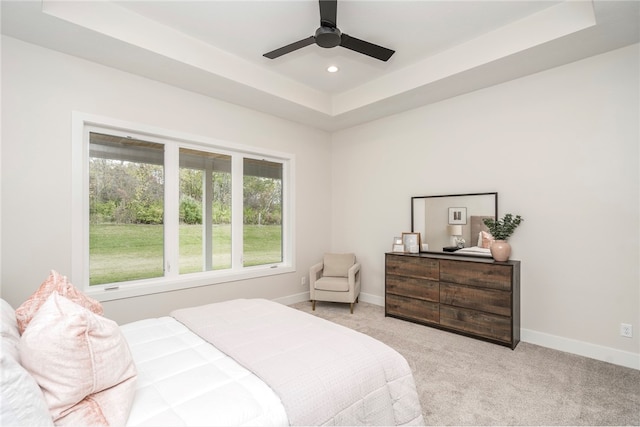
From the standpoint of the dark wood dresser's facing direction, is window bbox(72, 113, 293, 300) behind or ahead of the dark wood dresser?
ahead

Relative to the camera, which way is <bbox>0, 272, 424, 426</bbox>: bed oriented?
to the viewer's right

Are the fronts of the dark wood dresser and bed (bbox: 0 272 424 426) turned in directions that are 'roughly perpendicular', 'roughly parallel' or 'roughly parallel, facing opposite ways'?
roughly parallel, facing opposite ways

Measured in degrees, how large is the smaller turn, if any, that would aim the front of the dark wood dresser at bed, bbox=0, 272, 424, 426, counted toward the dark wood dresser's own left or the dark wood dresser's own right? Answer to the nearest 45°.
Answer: approximately 45° to the dark wood dresser's own left

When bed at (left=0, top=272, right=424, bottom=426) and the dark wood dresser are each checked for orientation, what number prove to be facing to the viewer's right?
1

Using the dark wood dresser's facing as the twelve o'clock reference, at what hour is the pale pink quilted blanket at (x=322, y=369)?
The pale pink quilted blanket is roughly at 11 o'clock from the dark wood dresser.

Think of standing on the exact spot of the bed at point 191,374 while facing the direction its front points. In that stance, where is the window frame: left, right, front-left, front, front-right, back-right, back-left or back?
left

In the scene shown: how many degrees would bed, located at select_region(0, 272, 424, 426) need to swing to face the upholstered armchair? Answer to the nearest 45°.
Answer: approximately 45° to its left

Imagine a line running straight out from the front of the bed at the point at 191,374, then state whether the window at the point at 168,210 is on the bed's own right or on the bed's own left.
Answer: on the bed's own left

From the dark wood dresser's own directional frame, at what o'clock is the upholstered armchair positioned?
The upholstered armchair is roughly at 2 o'clock from the dark wood dresser.

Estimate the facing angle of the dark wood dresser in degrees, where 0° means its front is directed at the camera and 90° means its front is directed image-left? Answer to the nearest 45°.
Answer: approximately 45°
